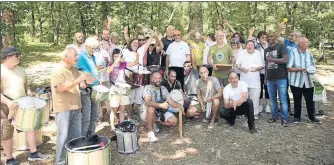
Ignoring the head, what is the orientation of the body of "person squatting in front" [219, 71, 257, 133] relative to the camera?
toward the camera

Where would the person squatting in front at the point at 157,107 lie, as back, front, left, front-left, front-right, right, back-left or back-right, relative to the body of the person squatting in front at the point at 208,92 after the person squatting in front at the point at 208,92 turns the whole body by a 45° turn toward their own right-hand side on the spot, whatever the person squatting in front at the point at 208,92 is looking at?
front

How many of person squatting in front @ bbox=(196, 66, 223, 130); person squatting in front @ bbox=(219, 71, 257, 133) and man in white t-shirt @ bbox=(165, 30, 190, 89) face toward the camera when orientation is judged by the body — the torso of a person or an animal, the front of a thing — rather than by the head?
3

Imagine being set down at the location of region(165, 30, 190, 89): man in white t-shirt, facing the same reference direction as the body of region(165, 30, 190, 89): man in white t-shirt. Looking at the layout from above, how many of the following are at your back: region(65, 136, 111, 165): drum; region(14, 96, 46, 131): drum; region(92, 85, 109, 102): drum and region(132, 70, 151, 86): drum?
0

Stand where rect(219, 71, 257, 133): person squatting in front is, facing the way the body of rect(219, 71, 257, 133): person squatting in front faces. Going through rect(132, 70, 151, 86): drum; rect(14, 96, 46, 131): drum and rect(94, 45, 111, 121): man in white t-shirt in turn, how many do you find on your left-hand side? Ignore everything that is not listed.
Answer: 0

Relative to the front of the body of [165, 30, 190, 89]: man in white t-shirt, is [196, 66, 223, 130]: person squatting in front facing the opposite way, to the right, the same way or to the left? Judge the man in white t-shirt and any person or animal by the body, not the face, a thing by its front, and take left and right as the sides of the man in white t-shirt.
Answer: the same way

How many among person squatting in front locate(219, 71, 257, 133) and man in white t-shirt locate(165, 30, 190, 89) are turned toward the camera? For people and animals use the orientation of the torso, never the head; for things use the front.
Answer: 2

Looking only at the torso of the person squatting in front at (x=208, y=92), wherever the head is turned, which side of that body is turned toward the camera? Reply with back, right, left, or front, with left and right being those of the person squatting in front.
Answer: front

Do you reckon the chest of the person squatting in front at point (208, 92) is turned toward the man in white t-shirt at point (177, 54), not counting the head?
no

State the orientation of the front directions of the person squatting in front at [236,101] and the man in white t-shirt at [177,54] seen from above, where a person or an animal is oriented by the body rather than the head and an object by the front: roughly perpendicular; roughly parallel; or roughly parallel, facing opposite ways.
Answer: roughly parallel

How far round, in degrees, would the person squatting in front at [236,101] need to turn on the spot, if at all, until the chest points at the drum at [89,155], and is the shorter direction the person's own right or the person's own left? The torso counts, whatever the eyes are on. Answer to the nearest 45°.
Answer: approximately 45° to the person's own right

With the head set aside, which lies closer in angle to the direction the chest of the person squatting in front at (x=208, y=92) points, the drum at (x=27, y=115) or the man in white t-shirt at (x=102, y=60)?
the drum

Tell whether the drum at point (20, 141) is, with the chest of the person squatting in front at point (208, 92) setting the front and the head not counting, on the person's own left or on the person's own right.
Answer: on the person's own right

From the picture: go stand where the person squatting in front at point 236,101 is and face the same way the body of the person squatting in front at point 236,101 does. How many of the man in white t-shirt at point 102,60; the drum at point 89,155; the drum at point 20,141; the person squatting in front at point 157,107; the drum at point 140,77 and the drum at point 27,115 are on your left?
0
